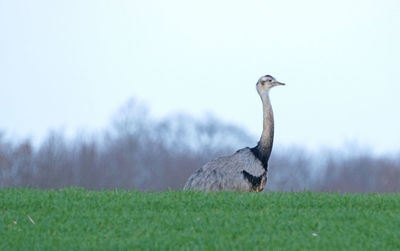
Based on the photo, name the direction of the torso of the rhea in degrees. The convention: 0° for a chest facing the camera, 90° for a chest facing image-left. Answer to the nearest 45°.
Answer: approximately 270°
